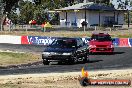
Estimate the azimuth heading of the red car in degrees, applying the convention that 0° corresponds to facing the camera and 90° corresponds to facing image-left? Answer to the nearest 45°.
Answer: approximately 0°
